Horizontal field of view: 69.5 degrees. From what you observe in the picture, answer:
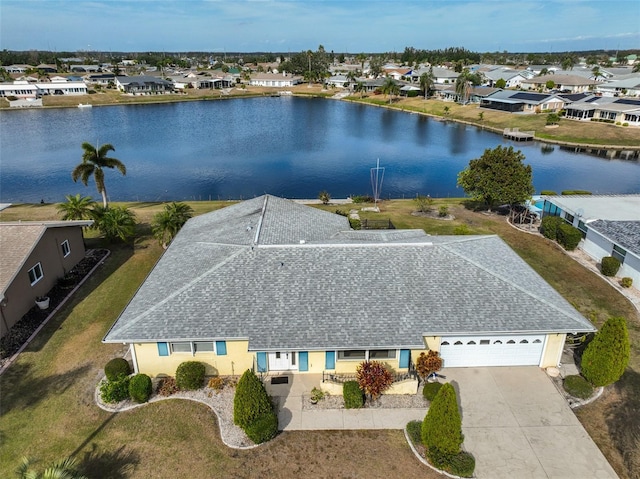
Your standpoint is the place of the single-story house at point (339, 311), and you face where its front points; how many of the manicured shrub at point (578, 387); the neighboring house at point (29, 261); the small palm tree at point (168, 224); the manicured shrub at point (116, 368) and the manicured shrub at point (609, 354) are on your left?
2

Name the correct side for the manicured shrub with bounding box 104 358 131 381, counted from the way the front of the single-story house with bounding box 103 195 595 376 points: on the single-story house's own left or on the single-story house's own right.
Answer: on the single-story house's own right

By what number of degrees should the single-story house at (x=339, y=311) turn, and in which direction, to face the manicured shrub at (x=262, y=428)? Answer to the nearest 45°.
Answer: approximately 45° to its right

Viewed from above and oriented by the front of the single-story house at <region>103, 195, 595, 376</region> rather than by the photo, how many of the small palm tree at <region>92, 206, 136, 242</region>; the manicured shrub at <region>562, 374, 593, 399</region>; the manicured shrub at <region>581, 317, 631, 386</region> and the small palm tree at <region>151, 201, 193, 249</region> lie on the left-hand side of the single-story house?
2

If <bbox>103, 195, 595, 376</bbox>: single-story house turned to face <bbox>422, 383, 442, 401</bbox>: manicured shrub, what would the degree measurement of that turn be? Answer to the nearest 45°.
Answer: approximately 45° to its left

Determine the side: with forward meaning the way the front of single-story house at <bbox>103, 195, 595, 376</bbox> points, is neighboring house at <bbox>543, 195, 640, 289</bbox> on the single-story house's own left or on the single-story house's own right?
on the single-story house's own left

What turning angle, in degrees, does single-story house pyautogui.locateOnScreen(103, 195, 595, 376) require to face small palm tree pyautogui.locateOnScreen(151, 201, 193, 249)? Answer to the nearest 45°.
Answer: approximately 135° to its right

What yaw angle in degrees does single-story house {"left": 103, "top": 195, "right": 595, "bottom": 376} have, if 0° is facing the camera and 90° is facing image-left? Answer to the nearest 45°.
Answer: approximately 0°

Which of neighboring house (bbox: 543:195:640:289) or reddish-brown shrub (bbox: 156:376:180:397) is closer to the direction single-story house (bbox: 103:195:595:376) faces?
the reddish-brown shrub

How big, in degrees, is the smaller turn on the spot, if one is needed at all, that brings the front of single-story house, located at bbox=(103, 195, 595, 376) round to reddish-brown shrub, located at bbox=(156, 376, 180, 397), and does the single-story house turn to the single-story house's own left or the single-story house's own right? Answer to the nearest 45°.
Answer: approximately 90° to the single-story house's own right

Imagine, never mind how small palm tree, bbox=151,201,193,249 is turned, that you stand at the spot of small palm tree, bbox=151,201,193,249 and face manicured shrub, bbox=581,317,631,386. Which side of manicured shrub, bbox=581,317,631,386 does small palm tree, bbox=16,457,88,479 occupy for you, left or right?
right

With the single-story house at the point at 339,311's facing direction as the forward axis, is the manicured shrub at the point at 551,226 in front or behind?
behind

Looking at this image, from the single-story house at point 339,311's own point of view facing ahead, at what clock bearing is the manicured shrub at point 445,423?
The manicured shrub is roughly at 11 o'clock from the single-story house.

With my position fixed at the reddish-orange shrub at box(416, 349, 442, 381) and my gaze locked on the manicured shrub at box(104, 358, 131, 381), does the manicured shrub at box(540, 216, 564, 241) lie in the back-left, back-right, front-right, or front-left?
back-right

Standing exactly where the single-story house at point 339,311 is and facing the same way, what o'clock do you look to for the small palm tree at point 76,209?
The small palm tree is roughly at 4 o'clock from the single-story house.

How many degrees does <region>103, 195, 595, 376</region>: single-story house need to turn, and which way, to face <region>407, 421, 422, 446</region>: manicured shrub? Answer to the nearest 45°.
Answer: approximately 45° to its left

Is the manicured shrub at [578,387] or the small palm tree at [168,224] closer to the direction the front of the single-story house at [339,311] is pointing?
the manicured shrub

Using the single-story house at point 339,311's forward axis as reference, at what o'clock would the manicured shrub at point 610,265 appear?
The manicured shrub is roughly at 8 o'clock from the single-story house.
